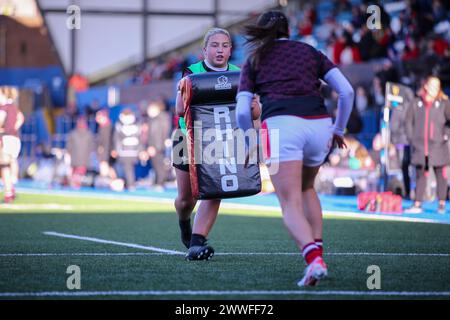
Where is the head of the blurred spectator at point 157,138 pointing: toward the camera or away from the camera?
toward the camera

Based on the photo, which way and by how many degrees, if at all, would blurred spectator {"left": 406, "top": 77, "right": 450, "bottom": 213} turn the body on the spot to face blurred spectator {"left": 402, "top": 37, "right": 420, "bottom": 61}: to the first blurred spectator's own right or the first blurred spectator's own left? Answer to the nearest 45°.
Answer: approximately 180°

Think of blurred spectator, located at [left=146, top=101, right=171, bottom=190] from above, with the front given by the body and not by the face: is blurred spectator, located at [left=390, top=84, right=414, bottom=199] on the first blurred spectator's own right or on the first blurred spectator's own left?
on the first blurred spectator's own left

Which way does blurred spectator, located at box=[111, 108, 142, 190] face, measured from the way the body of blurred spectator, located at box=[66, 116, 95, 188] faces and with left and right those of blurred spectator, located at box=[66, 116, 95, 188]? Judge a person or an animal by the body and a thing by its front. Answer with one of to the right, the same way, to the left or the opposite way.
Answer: the same way

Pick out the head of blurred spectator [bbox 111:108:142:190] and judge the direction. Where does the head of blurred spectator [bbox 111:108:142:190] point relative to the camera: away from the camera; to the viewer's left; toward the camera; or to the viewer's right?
toward the camera

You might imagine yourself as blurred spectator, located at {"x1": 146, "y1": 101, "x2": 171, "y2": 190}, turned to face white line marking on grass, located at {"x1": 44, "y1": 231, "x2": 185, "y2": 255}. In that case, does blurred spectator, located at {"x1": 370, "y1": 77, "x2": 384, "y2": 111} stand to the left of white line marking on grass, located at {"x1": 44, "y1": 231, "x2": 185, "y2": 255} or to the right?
left

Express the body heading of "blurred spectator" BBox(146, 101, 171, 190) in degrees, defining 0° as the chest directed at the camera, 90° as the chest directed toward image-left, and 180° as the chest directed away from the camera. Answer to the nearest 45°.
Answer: approximately 45°

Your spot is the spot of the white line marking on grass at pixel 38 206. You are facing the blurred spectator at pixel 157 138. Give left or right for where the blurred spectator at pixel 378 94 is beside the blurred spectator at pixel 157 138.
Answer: right

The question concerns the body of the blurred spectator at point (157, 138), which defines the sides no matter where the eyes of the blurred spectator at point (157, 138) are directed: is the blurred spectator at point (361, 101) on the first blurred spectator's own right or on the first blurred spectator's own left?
on the first blurred spectator's own left

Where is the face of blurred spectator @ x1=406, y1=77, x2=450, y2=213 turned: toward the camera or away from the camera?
toward the camera

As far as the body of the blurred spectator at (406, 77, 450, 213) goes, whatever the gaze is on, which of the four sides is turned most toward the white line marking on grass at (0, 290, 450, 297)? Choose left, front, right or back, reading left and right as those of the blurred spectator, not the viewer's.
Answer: front

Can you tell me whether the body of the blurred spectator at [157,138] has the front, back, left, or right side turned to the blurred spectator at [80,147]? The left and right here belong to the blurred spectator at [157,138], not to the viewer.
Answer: right

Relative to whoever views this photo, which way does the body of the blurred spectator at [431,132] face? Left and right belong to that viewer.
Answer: facing the viewer

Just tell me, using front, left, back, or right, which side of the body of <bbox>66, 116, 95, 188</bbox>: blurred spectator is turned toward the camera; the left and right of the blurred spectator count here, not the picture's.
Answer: front

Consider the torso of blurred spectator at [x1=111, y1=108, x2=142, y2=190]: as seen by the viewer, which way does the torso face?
toward the camera
